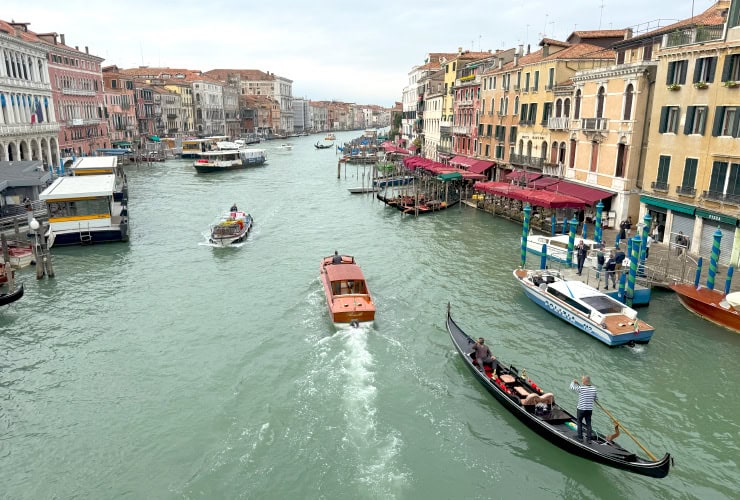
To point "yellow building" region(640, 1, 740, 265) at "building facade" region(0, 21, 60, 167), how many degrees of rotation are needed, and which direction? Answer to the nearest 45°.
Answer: approximately 45° to its right

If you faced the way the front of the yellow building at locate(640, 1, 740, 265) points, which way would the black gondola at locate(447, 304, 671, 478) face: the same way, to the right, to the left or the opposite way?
to the right

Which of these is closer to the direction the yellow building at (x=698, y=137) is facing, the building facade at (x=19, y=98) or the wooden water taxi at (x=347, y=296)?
the wooden water taxi

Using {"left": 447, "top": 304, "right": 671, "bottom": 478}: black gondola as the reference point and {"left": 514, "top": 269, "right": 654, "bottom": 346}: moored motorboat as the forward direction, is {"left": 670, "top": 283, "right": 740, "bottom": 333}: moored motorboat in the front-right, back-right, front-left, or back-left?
front-right

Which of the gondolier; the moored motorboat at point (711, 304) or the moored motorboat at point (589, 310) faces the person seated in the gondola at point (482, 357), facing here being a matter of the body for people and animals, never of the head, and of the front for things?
the gondolier

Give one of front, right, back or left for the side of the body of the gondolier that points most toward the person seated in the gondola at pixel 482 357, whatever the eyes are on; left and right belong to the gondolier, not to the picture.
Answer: front

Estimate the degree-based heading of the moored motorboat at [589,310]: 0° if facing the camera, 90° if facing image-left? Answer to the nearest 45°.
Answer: approximately 135°

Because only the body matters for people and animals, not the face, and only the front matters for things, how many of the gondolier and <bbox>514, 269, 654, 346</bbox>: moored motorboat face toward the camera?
0

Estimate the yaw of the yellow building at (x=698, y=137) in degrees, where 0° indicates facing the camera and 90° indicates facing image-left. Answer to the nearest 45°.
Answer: approximately 45°

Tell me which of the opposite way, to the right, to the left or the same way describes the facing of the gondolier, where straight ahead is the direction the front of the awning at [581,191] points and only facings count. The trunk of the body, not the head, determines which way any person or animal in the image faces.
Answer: to the right

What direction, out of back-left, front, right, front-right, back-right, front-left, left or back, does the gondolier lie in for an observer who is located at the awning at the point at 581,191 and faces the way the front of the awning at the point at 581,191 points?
front-left

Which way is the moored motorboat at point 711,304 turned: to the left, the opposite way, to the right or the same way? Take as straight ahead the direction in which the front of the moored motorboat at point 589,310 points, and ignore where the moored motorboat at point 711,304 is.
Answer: the same way

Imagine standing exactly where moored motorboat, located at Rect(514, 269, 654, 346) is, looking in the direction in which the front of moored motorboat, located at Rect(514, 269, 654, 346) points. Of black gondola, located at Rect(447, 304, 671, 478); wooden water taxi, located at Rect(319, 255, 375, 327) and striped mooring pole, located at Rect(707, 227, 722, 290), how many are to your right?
1

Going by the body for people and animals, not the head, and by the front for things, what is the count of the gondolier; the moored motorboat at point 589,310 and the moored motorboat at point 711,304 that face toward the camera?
0

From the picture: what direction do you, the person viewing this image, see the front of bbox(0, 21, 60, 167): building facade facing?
facing the viewer and to the right of the viewer

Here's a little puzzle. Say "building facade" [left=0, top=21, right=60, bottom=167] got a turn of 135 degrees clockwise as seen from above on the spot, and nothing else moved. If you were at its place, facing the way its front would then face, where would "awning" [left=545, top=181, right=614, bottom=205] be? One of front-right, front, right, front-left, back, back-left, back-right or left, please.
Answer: back-left

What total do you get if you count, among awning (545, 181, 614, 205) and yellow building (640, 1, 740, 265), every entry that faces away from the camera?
0

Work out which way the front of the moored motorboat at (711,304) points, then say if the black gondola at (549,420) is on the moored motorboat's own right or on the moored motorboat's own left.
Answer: on the moored motorboat's own left

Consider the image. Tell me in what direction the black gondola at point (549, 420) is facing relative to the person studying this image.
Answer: facing away from the viewer and to the left of the viewer

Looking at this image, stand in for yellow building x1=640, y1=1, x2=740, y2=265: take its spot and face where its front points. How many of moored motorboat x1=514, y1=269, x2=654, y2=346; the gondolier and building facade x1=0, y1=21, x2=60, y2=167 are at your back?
0

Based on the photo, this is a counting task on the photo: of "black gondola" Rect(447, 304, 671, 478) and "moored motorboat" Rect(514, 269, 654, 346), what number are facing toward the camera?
0
